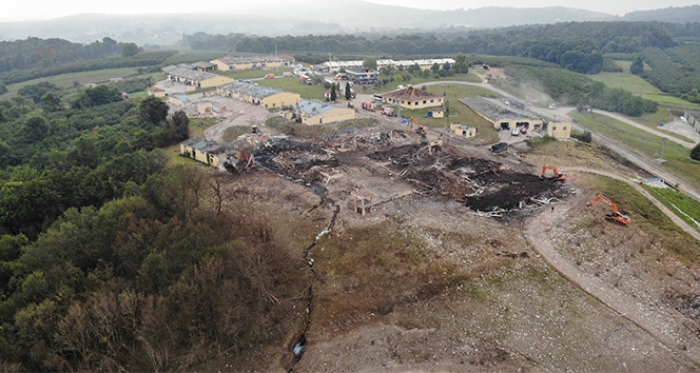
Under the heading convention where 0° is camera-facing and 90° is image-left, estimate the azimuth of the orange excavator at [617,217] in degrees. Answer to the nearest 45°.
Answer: approximately 135°

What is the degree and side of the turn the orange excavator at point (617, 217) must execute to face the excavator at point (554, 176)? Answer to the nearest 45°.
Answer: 0° — it already faces it

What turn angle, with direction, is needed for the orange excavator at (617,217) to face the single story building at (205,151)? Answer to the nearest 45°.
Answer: approximately 45° to its left

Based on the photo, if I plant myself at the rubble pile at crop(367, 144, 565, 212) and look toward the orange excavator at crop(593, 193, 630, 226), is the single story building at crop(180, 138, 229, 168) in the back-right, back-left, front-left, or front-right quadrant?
back-right
